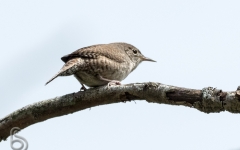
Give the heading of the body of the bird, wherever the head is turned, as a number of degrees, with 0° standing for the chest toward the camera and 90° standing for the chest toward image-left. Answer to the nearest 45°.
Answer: approximately 270°
